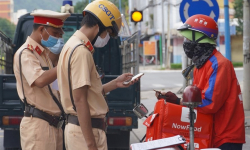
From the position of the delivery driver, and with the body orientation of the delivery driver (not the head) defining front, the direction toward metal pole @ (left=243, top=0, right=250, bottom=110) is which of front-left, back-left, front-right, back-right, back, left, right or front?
right

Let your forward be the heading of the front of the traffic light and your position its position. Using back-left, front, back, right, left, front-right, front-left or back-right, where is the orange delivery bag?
front

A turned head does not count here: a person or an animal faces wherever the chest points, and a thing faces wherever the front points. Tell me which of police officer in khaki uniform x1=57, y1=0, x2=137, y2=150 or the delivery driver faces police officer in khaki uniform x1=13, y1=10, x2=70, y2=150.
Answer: the delivery driver

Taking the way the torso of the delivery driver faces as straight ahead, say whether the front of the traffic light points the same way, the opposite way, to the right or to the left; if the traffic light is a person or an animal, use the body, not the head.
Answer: to the left

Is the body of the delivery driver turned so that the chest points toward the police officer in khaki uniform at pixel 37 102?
yes

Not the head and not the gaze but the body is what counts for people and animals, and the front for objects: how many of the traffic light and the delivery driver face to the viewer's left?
1

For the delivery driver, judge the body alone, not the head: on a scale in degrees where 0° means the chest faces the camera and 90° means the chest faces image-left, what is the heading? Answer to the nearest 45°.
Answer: approximately 90°

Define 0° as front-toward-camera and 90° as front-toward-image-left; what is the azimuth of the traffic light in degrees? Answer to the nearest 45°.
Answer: approximately 0°

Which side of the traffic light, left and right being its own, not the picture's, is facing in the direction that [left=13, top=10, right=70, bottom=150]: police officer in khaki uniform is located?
front

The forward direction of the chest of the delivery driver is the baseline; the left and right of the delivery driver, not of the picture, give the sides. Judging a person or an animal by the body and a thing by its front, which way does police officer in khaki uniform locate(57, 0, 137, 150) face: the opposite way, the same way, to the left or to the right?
the opposite way

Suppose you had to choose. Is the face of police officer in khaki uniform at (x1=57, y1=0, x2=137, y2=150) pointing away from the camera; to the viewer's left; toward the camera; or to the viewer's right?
to the viewer's right

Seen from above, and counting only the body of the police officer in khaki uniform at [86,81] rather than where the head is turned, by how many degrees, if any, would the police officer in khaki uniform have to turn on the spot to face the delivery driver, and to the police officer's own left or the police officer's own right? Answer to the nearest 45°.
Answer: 0° — they already face them

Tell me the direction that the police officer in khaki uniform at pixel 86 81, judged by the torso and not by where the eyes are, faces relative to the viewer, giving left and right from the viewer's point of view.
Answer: facing to the right of the viewer

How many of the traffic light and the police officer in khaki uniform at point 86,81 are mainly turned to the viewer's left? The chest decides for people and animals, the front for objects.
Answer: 0

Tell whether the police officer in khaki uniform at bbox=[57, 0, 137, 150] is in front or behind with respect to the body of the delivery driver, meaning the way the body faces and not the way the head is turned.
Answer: in front
